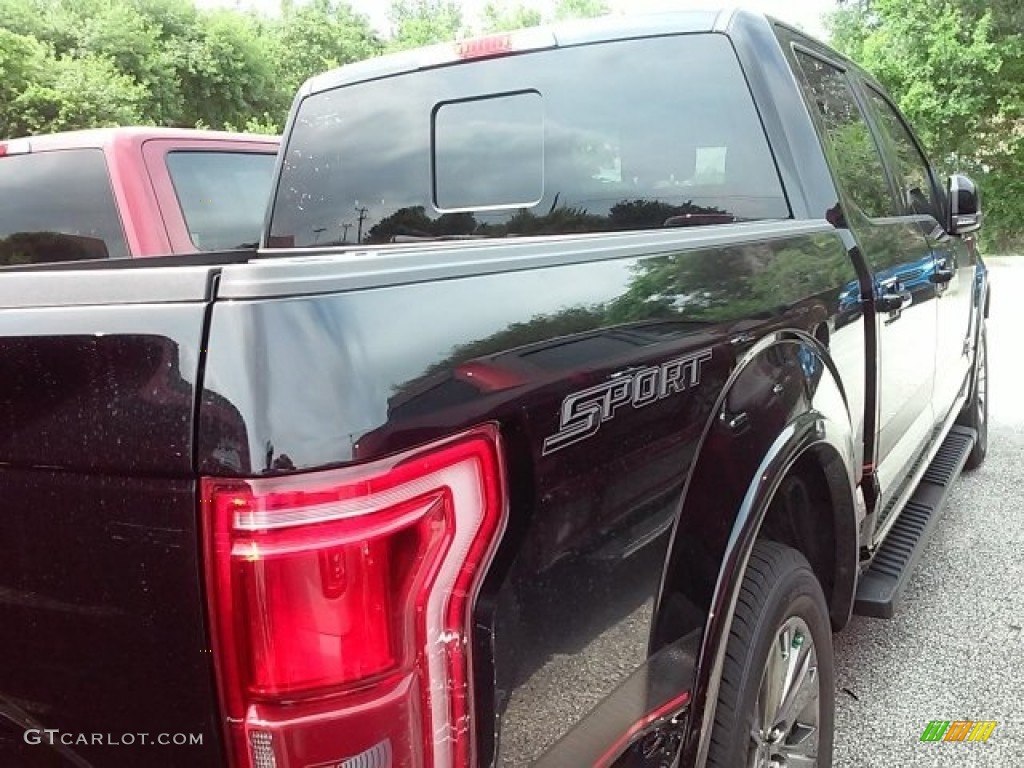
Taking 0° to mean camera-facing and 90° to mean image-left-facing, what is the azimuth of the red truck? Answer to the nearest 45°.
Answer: approximately 225°

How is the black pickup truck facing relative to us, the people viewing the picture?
facing away from the viewer and to the right of the viewer

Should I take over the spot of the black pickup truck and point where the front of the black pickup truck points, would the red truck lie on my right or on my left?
on my left

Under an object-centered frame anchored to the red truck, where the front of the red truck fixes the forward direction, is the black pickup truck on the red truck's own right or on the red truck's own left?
on the red truck's own right
